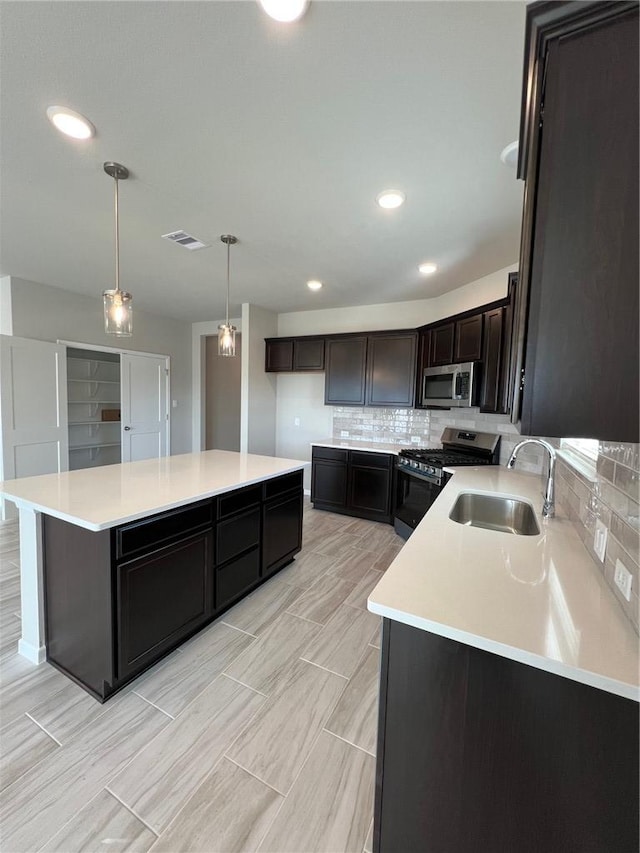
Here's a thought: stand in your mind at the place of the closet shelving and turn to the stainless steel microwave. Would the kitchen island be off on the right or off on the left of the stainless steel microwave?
right

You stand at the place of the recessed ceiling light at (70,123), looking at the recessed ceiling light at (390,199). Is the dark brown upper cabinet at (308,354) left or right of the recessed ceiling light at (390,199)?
left

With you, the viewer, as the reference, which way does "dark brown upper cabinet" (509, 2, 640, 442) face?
facing to the left of the viewer

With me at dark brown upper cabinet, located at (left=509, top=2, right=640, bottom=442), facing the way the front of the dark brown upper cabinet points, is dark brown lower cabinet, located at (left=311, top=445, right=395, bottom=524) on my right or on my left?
on my right

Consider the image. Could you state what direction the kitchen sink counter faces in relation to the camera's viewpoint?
facing to the left of the viewer

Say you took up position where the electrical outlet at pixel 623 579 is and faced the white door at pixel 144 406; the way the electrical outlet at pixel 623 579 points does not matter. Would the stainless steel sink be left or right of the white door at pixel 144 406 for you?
right

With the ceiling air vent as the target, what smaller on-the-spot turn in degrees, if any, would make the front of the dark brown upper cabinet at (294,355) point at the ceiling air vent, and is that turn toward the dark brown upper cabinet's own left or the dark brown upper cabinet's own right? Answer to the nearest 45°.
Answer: approximately 45° to the dark brown upper cabinet's own right
